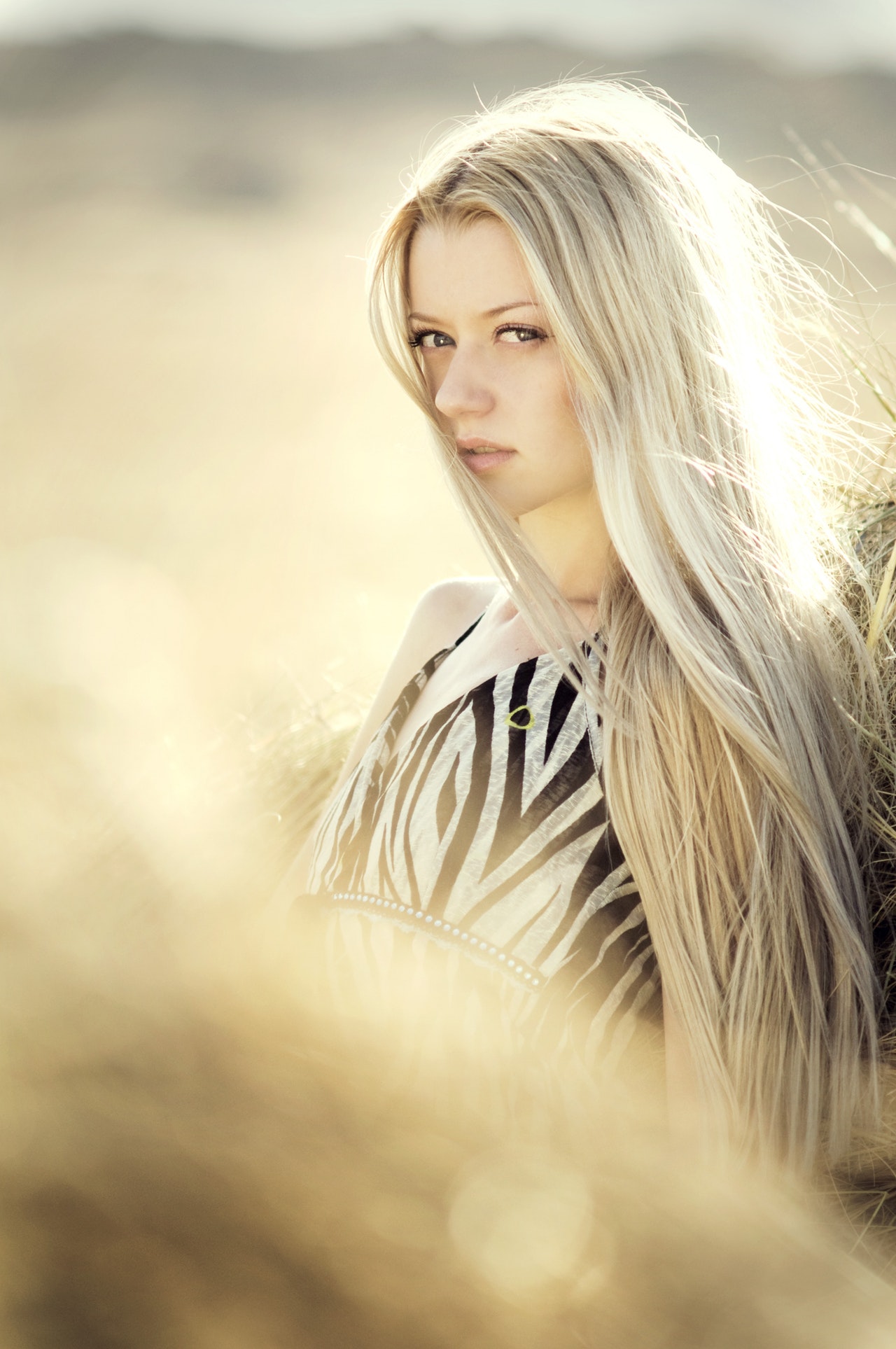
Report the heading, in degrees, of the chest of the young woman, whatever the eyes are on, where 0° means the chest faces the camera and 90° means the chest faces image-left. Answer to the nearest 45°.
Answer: approximately 45°
